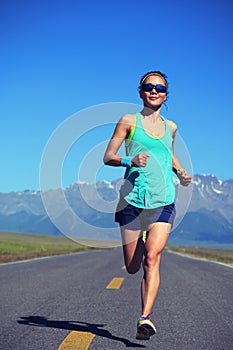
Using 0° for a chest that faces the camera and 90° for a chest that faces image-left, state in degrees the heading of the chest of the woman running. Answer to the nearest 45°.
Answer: approximately 0°
